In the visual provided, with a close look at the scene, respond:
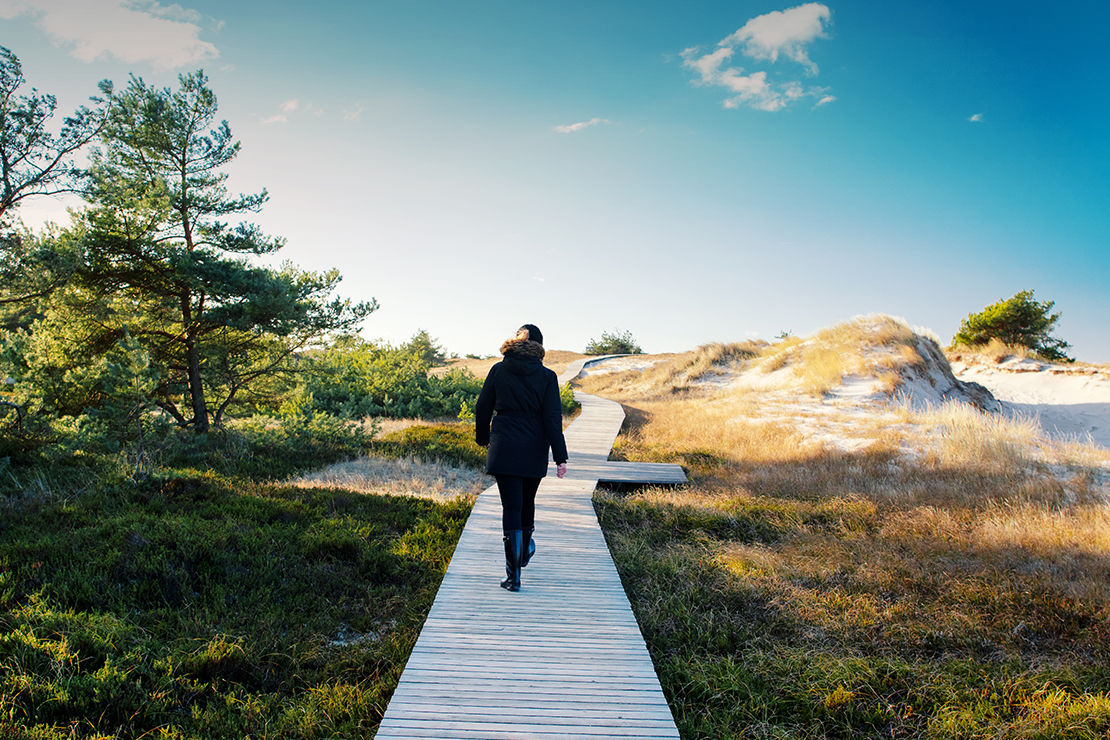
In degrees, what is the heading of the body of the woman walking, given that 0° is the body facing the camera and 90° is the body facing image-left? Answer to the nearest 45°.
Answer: approximately 180°

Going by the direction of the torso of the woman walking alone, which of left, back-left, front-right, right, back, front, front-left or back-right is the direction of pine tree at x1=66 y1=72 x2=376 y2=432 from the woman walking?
front-left

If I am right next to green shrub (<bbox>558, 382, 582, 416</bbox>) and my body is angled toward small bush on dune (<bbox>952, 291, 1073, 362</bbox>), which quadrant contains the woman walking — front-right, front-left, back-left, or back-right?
back-right

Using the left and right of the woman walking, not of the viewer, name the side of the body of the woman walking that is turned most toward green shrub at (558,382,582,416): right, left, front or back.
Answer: front

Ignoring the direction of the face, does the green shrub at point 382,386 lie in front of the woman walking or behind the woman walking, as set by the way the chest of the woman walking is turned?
in front

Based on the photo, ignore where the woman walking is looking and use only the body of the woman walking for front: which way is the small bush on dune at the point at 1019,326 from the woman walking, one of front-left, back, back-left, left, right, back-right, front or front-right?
front-right
